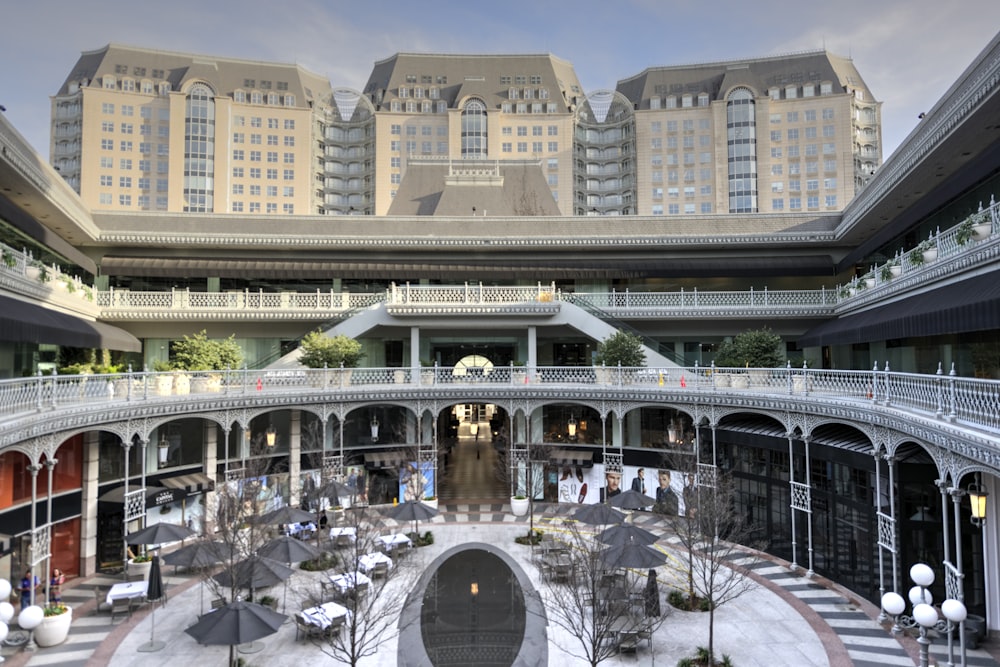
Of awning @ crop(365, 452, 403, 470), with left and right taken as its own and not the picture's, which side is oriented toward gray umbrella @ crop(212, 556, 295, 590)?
front

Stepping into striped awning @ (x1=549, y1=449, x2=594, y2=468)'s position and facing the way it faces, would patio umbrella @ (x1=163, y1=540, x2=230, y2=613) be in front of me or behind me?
in front

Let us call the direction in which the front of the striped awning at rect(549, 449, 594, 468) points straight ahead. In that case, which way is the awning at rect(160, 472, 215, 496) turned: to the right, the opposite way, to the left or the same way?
to the left

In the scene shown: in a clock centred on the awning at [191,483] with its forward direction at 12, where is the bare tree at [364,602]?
The bare tree is roughly at 1 o'clock from the awning.

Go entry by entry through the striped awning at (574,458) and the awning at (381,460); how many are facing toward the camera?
2

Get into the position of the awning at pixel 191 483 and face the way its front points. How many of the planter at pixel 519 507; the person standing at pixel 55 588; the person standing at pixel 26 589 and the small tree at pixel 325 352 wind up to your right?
2

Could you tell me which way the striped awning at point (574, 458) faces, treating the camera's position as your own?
facing the viewer

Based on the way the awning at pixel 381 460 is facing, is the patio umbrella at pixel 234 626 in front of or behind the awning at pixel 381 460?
in front

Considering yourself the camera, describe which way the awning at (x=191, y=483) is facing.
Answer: facing the viewer and to the right of the viewer

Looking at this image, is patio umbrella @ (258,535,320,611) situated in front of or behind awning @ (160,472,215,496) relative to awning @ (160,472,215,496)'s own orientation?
in front

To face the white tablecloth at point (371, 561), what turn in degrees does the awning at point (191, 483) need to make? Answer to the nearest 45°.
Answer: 0° — it already faces it

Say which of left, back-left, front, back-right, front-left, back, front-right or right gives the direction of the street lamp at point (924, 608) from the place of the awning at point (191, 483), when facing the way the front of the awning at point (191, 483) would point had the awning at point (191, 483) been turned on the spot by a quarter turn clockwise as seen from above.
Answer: left

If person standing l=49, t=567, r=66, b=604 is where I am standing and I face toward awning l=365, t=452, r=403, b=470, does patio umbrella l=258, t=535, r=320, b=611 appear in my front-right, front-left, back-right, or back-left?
front-right

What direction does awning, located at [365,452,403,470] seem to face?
toward the camera

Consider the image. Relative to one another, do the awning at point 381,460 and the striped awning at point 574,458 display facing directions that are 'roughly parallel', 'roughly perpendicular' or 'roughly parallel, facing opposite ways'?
roughly parallel

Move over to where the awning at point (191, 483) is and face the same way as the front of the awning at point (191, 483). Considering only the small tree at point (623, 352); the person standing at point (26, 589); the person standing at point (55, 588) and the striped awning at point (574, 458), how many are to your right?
2
